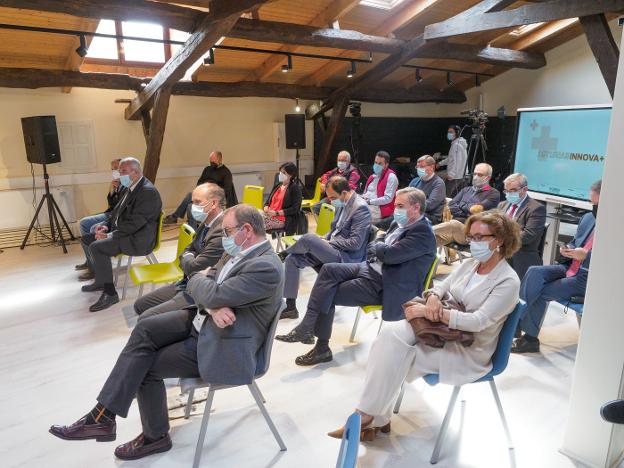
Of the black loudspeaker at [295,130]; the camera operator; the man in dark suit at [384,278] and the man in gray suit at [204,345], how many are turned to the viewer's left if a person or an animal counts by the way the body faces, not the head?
3

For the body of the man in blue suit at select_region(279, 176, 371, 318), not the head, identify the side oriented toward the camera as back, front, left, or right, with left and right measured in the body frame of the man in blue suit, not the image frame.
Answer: left

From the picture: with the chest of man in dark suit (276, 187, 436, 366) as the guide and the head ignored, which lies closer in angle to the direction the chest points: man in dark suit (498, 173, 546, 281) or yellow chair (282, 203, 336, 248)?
the yellow chair

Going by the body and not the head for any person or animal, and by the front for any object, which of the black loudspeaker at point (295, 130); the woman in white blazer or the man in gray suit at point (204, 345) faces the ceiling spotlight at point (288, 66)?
the black loudspeaker

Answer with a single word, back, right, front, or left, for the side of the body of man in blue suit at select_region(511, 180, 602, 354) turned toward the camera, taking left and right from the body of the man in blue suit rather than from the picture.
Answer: left

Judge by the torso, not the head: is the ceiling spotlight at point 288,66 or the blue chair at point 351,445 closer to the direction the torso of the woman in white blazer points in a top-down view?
the blue chair

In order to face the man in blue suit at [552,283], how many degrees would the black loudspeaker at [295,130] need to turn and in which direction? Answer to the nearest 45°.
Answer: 0° — it already faces them

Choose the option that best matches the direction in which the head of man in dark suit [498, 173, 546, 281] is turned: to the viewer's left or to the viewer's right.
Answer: to the viewer's left

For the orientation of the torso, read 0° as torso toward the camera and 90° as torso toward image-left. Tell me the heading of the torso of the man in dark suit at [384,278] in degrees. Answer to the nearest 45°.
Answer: approximately 90°

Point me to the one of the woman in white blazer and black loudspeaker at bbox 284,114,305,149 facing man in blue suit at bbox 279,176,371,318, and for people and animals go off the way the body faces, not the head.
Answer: the black loudspeaker

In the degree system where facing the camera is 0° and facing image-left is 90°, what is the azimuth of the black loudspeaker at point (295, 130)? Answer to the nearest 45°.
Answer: approximately 0°

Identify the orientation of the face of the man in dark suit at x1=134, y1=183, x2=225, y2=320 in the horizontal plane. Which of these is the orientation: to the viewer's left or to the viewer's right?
to the viewer's left
